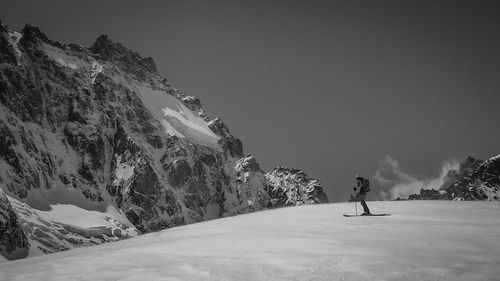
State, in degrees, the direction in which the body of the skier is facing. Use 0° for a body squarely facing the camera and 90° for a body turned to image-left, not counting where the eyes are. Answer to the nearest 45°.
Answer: approximately 90°
